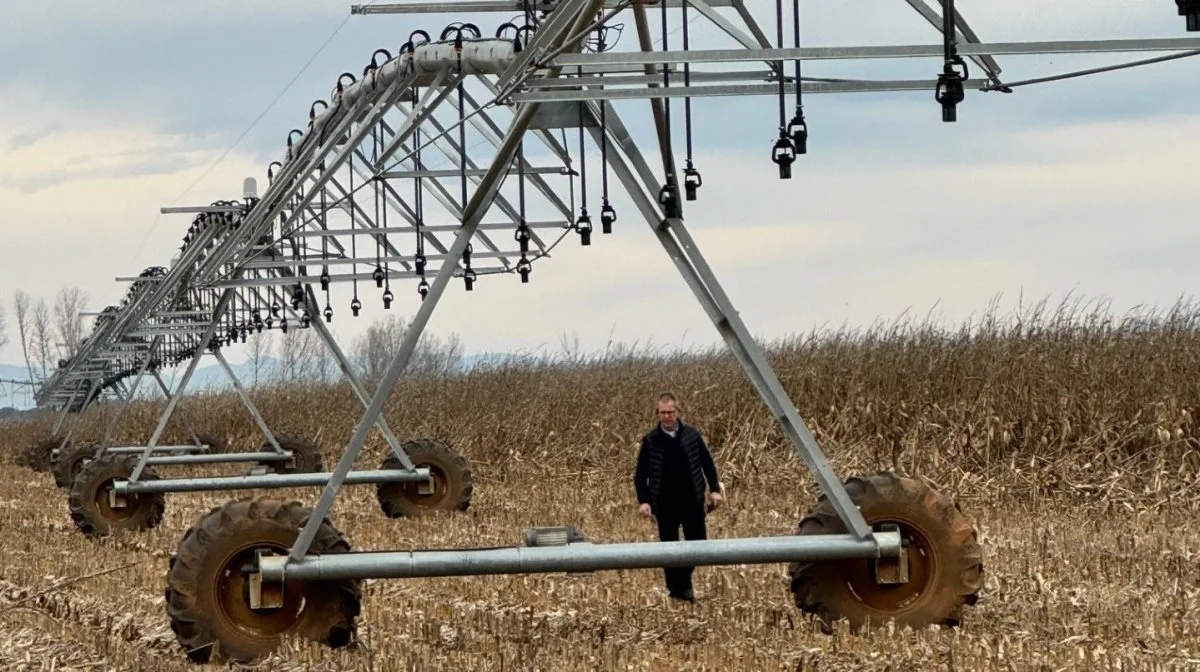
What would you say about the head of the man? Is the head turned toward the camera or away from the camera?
toward the camera

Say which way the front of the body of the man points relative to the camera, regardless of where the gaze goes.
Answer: toward the camera
